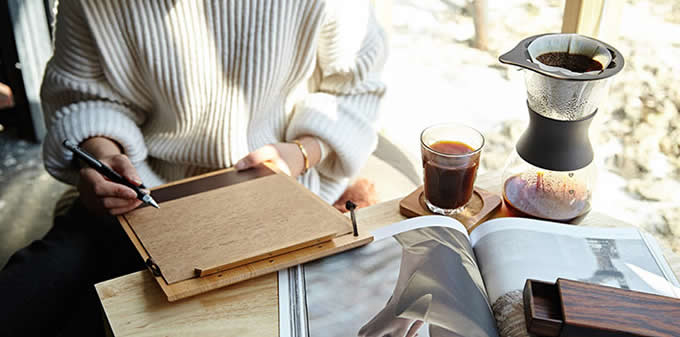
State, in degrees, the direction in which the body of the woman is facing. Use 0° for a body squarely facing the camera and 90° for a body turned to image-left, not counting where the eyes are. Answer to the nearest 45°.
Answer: approximately 0°

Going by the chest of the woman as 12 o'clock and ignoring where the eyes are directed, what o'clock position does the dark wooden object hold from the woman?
The dark wooden object is roughly at 11 o'clock from the woman.

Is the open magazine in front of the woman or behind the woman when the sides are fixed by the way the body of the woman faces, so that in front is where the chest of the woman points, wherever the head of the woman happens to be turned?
in front
